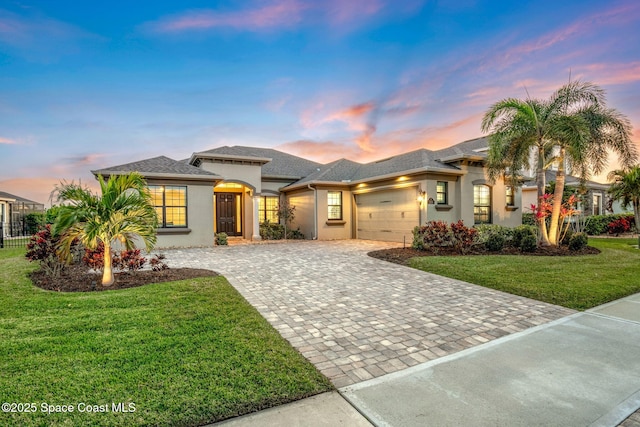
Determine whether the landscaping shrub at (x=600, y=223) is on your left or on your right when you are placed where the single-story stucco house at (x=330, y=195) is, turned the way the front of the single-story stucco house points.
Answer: on your left

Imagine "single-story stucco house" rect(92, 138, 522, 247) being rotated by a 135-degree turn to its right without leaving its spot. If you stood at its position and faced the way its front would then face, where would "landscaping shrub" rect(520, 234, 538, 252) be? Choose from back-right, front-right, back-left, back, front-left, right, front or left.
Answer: back

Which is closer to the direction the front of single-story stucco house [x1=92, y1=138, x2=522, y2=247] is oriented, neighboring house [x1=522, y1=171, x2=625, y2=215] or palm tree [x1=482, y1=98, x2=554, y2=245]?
the palm tree

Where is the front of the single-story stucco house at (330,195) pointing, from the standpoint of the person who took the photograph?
facing the viewer

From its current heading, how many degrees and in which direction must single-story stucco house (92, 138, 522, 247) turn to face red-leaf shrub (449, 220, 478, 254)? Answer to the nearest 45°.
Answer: approximately 45° to its left

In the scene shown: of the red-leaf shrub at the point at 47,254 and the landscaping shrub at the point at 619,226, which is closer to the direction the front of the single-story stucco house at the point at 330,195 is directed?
the red-leaf shrub

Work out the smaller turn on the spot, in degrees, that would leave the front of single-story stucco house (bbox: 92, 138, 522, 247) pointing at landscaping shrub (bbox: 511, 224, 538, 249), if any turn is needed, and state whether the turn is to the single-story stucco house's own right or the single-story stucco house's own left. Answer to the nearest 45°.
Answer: approximately 45° to the single-story stucco house's own left

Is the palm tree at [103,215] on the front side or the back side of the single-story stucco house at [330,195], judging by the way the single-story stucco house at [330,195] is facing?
on the front side

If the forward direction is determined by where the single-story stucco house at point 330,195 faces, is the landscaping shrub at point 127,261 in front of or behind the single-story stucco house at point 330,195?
in front

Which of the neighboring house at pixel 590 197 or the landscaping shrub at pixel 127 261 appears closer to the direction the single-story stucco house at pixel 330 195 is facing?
the landscaping shrub

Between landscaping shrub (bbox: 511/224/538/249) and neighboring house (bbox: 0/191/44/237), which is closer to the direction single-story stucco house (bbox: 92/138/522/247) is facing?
the landscaping shrub

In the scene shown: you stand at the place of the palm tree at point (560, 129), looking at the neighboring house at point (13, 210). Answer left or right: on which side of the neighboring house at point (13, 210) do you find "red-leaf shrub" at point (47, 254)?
left
